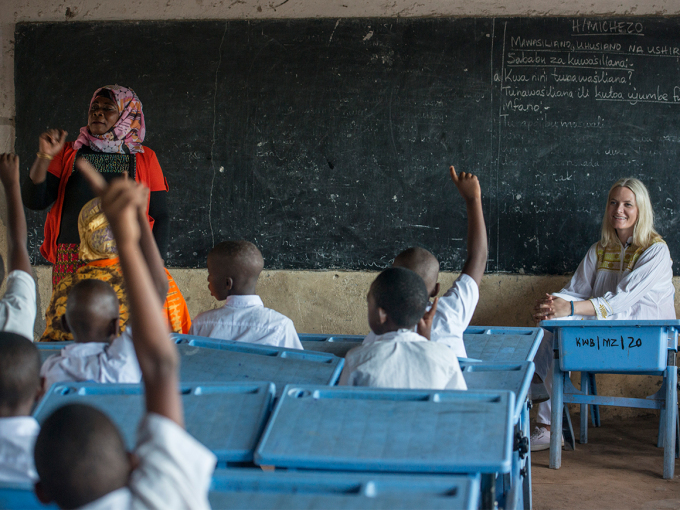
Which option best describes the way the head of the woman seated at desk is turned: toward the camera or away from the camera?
toward the camera

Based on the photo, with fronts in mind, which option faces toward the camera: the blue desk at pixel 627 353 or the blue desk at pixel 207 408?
the blue desk at pixel 207 408

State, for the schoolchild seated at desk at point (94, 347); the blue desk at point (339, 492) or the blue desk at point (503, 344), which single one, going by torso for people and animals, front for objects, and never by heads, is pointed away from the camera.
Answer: the schoolchild seated at desk

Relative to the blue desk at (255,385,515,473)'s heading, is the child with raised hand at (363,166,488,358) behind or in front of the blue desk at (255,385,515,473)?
behind

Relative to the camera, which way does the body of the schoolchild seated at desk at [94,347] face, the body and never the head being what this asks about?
away from the camera

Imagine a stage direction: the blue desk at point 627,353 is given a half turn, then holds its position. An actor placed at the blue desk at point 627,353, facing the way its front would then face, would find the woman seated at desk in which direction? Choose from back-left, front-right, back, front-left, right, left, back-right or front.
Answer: back

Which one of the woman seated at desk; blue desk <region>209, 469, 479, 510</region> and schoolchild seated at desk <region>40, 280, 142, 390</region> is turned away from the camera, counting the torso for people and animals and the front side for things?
the schoolchild seated at desk

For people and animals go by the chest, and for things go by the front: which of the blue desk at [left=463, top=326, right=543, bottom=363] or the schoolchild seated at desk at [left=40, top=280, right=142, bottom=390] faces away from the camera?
the schoolchild seated at desk

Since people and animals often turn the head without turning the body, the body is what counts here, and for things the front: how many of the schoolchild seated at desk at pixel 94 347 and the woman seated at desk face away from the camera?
1

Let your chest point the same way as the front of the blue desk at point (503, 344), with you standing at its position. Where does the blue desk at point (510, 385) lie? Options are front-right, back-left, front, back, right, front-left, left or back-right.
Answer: front

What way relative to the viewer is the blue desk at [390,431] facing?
toward the camera

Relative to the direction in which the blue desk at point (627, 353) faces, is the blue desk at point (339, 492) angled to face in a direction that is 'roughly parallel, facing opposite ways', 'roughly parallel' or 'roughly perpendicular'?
roughly parallel, facing opposite ways

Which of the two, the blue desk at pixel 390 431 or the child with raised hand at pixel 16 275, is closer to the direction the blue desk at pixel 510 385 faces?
the blue desk

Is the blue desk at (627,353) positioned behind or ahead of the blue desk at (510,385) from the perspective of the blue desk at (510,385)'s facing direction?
behind

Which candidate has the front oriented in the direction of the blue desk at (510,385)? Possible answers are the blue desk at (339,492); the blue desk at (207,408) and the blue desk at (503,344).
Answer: the blue desk at (503,344)

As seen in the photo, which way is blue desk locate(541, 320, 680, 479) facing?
away from the camera

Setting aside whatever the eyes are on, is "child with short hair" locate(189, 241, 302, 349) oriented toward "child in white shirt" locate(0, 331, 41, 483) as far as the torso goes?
no

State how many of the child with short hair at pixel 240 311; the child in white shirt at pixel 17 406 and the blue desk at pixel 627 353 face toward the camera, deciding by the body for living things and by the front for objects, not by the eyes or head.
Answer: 0

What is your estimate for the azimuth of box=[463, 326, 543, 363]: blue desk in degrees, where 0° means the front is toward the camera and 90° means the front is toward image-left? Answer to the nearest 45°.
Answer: approximately 0°

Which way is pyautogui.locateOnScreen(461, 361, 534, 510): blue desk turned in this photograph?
toward the camera
